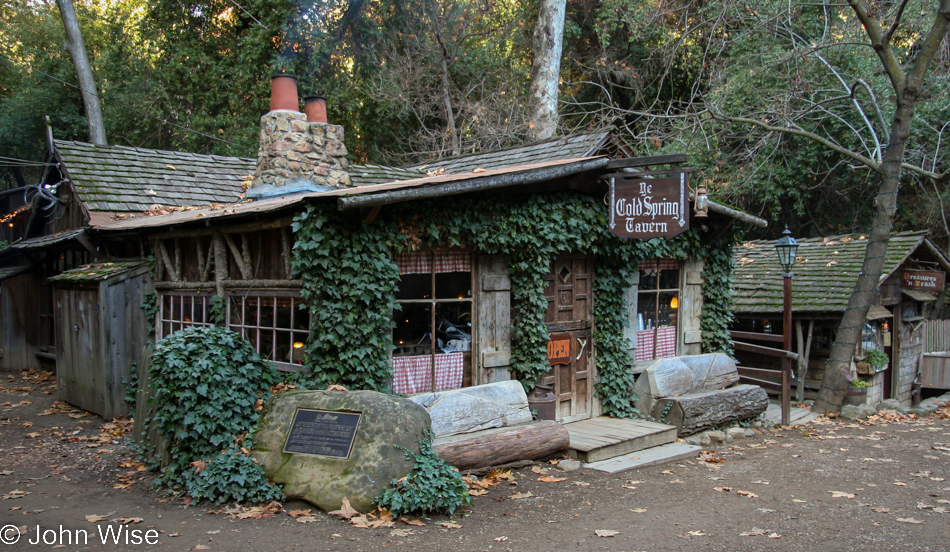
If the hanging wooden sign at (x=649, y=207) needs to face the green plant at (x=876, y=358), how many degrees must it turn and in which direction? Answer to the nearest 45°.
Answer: approximately 135° to its left

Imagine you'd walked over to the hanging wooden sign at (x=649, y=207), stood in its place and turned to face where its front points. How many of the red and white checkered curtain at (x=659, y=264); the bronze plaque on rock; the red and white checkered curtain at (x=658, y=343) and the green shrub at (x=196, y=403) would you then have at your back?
2

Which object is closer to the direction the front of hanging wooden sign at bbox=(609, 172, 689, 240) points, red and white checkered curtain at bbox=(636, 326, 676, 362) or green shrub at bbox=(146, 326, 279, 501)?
the green shrub

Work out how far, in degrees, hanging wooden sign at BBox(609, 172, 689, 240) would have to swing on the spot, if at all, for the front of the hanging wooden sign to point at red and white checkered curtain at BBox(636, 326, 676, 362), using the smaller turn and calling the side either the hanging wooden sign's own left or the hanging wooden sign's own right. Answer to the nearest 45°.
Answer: approximately 180°

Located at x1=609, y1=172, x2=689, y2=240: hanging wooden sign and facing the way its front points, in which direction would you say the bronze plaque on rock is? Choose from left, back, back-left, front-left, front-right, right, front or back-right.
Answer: front-right

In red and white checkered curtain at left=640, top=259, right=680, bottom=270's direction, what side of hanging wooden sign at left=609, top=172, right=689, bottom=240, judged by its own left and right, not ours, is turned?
back

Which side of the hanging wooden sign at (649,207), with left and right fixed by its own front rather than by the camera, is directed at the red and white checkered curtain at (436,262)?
right

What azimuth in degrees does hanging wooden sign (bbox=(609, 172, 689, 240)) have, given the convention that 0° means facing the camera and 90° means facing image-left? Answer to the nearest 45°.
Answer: approximately 0°

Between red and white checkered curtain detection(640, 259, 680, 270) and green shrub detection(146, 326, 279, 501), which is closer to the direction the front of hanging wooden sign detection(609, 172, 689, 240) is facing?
the green shrub

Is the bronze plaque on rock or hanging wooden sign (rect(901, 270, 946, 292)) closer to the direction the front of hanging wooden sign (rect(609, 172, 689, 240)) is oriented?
the bronze plaque on rock

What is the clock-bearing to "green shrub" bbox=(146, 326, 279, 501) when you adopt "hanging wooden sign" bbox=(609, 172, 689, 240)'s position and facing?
The green shrub is roughly at 2 o'clock from the hanging wooden sign.
